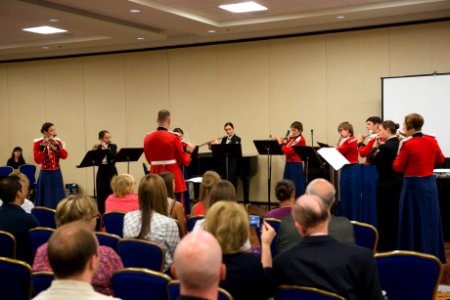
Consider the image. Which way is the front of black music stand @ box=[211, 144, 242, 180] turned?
away from the camera

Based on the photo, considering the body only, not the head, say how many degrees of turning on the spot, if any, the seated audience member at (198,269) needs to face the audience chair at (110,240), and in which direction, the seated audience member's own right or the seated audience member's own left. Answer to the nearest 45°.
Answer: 0° — they already face it

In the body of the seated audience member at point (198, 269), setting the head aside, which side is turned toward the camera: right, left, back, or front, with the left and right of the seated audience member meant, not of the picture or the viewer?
back

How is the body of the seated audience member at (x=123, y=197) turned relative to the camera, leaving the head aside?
away from the camera

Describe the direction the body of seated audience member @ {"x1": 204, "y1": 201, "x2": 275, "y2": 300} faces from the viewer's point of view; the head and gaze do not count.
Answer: away from the camera

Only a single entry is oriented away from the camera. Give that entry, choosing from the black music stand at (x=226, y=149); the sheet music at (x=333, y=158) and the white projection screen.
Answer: the black music stand

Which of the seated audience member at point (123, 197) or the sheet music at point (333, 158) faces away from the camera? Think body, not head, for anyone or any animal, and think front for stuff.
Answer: the seated audience member

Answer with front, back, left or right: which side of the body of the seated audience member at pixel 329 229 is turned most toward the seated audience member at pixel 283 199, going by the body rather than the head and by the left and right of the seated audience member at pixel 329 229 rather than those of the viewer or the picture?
front

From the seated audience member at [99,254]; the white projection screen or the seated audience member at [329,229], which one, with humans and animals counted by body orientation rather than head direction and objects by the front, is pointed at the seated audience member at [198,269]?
the white projection screen

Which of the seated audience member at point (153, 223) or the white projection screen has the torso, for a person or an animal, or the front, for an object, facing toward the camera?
the white projection screen

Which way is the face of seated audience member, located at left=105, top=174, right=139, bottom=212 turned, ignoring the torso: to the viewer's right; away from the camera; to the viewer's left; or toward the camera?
away from the camera

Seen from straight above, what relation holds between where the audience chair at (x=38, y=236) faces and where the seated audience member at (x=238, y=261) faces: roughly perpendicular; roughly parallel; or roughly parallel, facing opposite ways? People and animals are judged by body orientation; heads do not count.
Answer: roughly parallel

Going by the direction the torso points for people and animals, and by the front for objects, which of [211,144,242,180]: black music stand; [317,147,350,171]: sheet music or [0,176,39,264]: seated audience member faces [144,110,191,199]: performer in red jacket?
the seated audience member

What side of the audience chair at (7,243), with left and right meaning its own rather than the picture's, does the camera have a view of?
back

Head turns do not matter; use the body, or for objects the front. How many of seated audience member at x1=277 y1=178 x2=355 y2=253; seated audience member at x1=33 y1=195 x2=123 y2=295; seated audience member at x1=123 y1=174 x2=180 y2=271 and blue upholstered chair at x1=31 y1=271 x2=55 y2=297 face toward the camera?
0

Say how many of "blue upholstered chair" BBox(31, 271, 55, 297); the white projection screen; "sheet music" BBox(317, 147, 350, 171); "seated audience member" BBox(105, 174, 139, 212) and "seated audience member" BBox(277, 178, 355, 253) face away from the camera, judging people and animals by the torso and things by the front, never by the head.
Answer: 3

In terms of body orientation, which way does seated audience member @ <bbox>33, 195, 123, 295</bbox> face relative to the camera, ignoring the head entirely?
away from the camera

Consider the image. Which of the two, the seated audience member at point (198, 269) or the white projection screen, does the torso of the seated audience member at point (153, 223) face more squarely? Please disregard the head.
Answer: the white projection screen

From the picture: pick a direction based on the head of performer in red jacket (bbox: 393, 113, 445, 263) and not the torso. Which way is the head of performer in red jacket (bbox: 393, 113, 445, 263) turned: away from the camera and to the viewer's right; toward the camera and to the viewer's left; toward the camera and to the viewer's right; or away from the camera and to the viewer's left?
away from the camera and to the viewer's left

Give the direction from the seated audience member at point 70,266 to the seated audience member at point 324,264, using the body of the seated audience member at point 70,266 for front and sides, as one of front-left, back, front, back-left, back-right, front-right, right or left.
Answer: front-right

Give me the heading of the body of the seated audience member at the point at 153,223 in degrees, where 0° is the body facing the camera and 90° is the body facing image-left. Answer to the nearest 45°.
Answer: approximately 180°

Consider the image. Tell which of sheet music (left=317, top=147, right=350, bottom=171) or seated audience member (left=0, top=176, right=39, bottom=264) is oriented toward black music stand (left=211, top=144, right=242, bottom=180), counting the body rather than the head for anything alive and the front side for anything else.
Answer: the seated audience member
